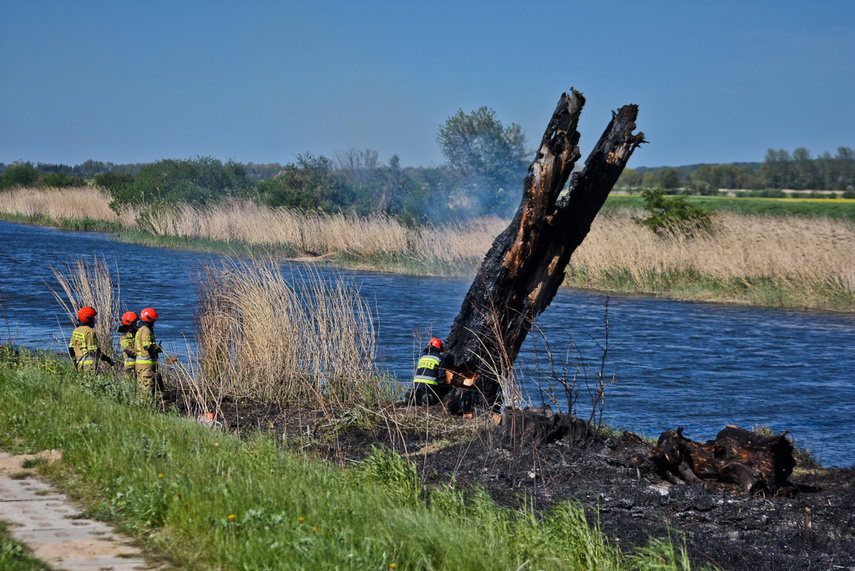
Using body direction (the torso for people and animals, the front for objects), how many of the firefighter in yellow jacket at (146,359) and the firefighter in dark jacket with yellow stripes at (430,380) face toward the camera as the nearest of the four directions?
0

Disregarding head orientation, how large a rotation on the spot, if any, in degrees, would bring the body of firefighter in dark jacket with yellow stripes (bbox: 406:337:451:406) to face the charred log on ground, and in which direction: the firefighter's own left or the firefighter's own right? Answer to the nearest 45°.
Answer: approximately 90° to the firefighter's own right

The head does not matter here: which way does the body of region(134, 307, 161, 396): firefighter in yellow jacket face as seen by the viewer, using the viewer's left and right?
facing to the right of the viewer

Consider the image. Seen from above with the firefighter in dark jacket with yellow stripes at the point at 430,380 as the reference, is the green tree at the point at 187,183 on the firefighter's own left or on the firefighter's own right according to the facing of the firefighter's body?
on the firefighter's own left

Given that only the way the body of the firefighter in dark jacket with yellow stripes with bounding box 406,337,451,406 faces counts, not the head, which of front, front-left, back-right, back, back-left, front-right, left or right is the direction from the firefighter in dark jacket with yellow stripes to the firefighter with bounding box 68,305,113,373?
back-left

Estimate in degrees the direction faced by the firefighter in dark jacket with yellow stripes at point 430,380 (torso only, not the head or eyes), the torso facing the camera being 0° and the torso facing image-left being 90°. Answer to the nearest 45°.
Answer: approximately 225°

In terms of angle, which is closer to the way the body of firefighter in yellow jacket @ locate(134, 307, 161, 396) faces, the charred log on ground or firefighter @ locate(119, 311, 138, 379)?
the charred log on ground

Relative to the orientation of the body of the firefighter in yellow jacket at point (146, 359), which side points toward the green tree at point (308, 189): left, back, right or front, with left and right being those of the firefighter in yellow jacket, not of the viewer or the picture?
left

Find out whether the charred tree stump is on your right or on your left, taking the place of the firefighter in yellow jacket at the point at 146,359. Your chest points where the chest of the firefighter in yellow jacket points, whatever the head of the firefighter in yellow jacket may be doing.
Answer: on your right

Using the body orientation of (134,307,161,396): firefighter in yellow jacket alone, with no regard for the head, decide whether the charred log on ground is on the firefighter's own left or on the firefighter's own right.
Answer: on the firefighter's own right

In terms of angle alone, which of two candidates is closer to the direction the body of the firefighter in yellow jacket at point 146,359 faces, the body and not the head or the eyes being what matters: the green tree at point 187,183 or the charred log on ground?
the charred log on ground

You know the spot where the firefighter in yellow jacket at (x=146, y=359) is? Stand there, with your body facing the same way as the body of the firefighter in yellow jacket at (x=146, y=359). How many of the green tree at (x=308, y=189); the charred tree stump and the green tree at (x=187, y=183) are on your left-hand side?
2
